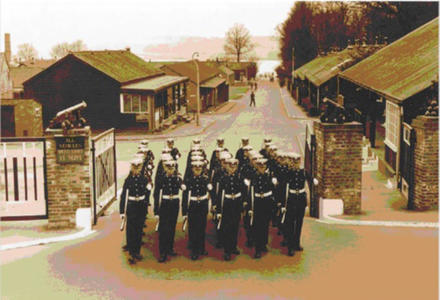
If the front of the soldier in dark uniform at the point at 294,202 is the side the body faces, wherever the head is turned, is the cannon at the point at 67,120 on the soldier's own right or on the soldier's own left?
on the soldier's own right

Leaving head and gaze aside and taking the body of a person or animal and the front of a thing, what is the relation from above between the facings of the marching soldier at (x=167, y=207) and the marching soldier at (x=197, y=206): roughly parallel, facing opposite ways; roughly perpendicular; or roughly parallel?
roughly parallel

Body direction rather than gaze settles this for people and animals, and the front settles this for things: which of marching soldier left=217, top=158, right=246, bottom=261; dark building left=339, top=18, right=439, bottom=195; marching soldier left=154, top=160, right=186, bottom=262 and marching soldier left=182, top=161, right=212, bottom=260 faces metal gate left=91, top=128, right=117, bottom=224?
the dark building

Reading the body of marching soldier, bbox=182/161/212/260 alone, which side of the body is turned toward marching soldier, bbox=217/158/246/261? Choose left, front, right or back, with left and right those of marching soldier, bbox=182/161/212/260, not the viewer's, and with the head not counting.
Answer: left

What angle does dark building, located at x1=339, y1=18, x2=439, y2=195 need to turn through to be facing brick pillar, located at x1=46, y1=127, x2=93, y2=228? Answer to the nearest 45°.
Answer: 0° — it already faces it

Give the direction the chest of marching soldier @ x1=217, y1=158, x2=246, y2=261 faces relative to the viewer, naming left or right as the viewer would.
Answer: facing the viewer

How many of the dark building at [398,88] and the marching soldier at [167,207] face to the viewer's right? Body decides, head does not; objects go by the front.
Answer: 0

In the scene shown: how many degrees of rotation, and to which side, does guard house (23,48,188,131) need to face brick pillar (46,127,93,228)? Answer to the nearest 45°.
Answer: approximately 45° to its right
